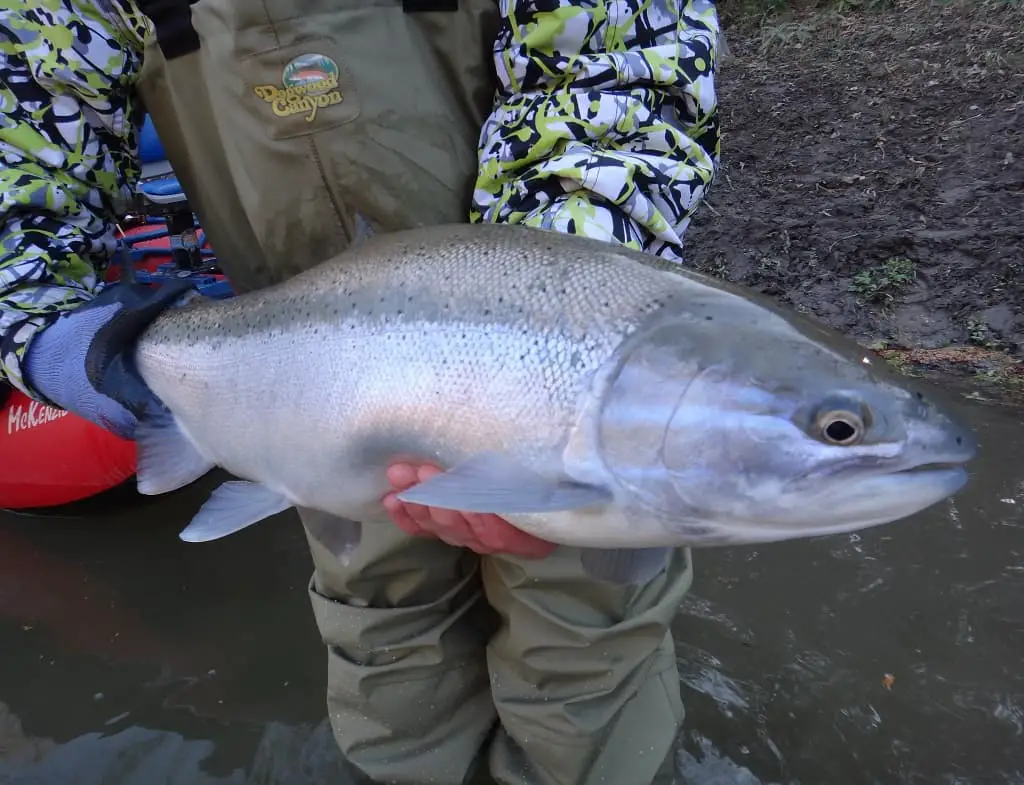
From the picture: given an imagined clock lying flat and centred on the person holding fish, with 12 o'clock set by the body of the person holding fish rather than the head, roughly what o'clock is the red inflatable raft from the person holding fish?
The red inflatable raft is roughly at 4 o'clock from the person holding fish.

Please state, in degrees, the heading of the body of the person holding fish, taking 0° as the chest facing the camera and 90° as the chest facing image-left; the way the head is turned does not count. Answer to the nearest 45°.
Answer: approximately 0°
